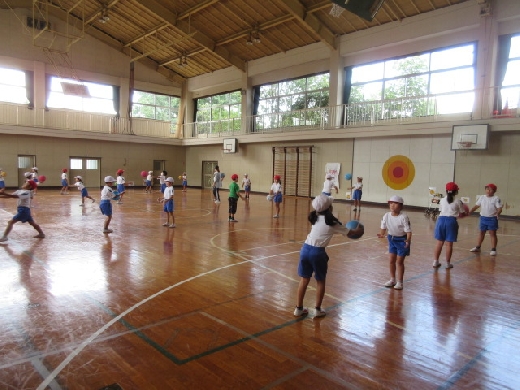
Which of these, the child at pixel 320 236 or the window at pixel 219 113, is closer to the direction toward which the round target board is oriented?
the child

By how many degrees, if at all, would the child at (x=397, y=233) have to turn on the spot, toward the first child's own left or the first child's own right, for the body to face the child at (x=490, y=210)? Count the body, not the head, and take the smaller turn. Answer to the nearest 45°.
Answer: approximately 180°

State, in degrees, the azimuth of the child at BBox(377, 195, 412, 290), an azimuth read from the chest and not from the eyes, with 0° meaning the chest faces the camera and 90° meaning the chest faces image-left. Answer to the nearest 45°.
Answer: approximately 45°

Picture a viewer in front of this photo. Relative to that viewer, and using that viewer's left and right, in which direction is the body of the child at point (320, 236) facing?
facing away from the viewer and to the right of the viewer

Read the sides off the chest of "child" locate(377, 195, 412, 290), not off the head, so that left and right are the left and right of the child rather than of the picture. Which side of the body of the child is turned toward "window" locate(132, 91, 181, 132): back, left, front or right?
right

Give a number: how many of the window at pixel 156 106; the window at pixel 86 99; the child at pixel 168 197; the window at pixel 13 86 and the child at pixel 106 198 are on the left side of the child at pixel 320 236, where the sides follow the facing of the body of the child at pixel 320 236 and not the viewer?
5
